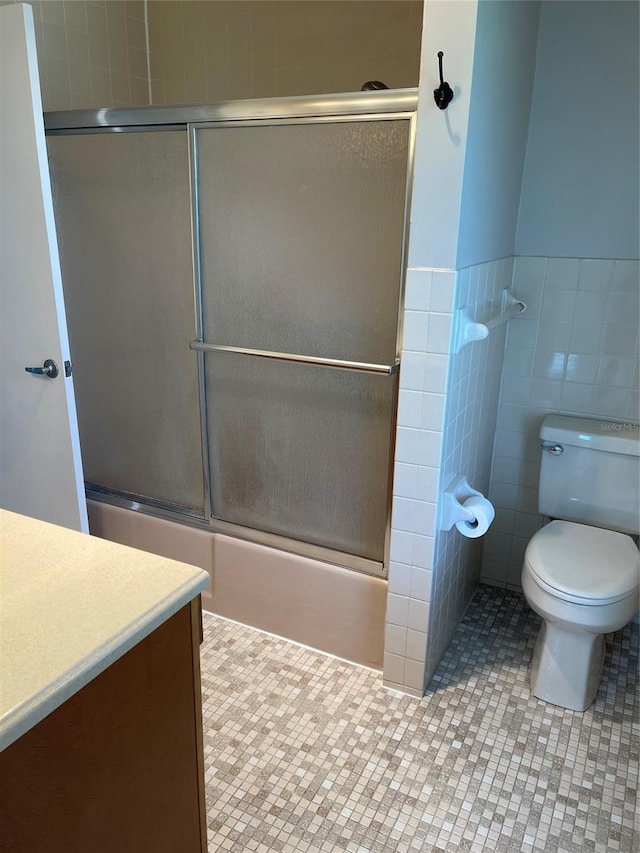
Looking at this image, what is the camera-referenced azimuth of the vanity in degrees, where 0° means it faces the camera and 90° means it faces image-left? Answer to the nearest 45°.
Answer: approximately 225°

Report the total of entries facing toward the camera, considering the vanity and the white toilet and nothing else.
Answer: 1

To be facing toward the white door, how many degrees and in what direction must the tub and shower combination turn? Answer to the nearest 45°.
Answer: approximately 45° to its right

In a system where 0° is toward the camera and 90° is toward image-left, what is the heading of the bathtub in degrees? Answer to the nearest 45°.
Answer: approximately 45°

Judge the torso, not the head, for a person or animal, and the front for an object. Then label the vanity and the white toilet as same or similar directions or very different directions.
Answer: very different directions
